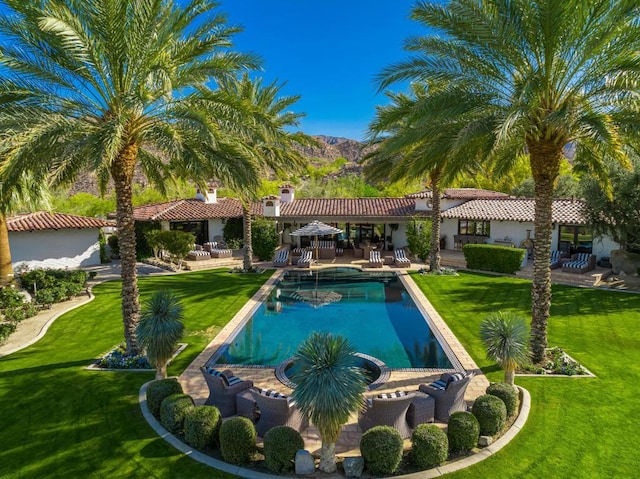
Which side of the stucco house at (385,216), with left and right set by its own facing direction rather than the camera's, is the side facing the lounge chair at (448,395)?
front

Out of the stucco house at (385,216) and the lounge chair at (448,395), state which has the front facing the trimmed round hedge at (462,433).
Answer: the stucco house

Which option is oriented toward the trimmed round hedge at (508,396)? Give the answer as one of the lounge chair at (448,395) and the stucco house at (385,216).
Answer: the stucco house

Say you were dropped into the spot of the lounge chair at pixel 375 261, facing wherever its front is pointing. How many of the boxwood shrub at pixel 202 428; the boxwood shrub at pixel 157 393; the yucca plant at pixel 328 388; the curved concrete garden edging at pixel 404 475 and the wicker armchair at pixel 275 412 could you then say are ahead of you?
5

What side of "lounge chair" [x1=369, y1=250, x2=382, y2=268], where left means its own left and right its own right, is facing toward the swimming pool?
front

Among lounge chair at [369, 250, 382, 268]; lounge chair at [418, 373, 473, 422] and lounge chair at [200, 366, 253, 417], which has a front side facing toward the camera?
lounge chair at [369, 250, 382, 268]

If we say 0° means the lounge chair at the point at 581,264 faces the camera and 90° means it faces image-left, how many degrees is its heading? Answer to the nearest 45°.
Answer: approximately 45°

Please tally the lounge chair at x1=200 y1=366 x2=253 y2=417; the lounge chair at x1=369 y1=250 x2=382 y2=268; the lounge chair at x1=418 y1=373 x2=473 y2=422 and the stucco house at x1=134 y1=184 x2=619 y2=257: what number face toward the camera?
2

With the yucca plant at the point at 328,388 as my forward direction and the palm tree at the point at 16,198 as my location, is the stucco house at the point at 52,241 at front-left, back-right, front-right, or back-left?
back-left

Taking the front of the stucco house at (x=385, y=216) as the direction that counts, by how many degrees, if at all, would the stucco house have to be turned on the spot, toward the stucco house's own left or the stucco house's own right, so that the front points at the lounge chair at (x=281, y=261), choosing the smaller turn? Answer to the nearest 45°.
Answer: approximately 45° to the stucco house's own right

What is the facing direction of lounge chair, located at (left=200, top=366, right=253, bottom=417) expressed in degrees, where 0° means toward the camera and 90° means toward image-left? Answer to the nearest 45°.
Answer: approximately 225°

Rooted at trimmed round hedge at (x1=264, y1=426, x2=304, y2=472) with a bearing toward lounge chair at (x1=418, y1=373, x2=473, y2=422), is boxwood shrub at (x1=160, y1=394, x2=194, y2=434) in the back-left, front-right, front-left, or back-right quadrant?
back-left

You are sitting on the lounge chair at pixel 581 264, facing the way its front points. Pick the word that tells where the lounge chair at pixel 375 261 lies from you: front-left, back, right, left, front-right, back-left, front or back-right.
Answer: front-right

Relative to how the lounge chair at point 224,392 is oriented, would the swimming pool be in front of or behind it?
in front
